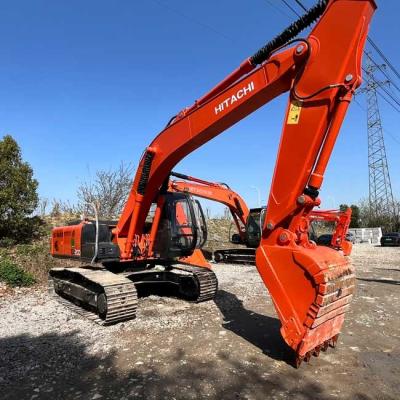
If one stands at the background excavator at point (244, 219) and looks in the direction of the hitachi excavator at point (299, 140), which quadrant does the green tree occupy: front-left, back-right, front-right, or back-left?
front-right

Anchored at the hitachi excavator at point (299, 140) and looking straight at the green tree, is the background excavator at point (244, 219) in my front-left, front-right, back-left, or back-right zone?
front-right

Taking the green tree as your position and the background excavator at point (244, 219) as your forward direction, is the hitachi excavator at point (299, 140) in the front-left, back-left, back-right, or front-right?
front-right

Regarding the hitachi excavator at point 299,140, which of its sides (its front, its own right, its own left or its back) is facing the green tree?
back

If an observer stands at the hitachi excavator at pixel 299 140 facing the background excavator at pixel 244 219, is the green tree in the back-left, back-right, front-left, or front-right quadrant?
front-left

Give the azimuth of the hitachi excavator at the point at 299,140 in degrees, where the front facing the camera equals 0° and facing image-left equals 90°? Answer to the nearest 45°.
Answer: approximately 315°

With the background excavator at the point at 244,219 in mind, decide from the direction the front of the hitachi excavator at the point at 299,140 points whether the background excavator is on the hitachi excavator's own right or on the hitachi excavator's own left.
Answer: on the hitachi excavator's own left
